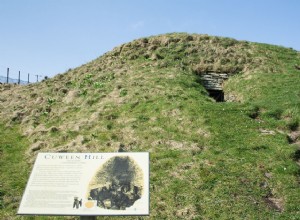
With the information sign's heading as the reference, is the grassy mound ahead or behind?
behind

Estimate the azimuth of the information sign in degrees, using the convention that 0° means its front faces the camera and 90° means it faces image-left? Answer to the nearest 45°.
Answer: approximately 0°
